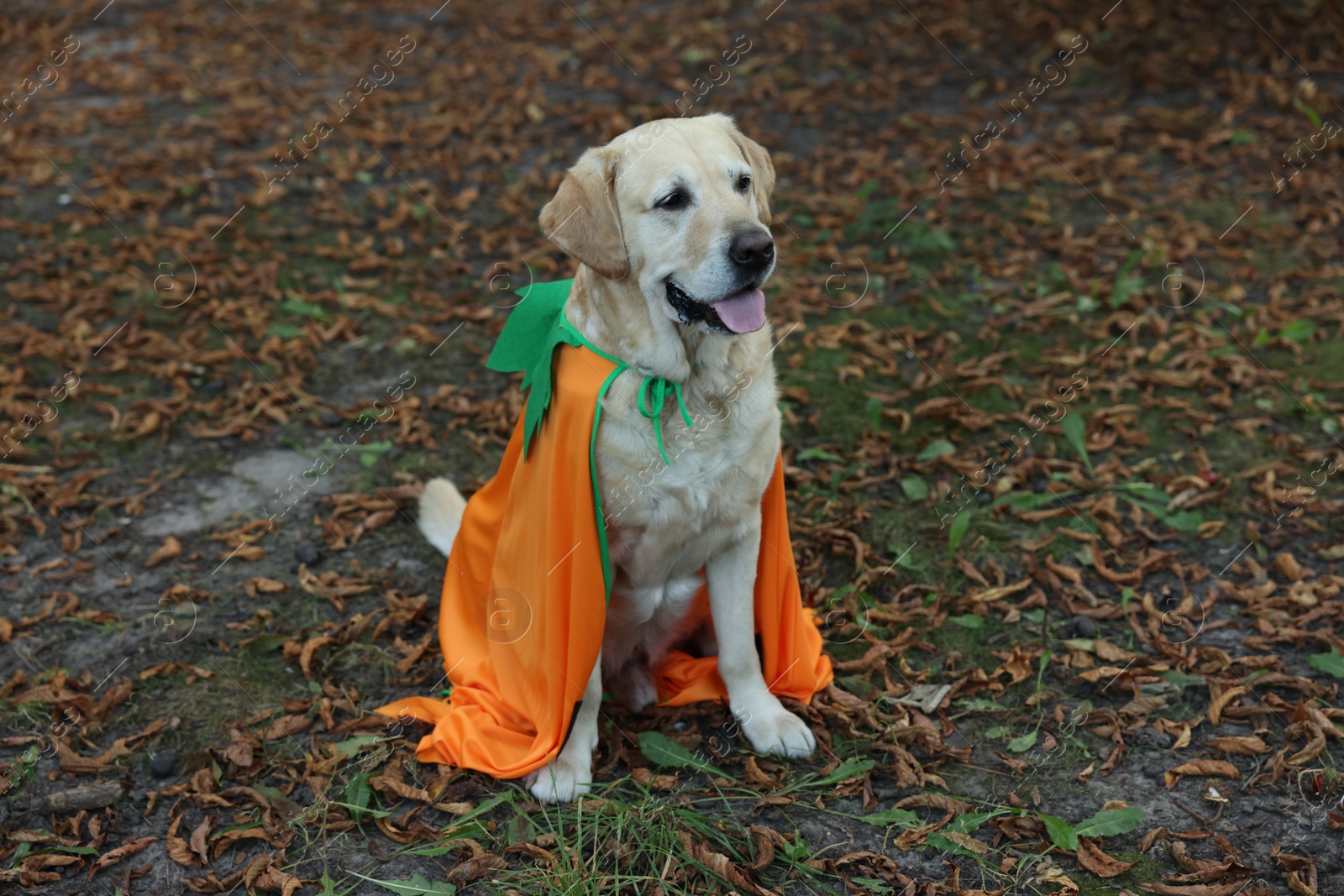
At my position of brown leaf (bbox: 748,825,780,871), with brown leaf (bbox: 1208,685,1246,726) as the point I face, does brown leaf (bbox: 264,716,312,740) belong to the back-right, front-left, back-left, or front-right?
back-left

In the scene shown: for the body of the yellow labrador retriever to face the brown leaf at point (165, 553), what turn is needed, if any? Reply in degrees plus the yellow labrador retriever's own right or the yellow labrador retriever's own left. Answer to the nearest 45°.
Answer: approximately 180°

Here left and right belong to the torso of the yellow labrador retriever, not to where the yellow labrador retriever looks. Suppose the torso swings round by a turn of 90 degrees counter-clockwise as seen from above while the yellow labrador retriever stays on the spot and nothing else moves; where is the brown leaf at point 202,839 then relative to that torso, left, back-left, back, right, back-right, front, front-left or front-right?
back-left

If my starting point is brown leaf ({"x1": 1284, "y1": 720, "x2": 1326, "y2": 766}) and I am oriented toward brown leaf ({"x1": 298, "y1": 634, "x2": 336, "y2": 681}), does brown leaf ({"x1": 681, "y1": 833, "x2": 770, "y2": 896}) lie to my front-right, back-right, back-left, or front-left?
front-left

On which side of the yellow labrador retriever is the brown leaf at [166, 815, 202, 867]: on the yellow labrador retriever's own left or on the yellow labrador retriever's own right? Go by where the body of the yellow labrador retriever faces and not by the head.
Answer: on the yellow labrador retriever's own right

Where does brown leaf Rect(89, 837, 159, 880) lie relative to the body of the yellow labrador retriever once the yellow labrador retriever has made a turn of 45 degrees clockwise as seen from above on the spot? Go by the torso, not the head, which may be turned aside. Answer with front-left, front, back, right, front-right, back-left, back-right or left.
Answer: right

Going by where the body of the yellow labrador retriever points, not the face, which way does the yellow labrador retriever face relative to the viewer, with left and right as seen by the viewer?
facing the viewer and to the right of the viewer

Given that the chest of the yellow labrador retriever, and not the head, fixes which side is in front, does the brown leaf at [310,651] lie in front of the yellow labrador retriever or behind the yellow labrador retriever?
behind

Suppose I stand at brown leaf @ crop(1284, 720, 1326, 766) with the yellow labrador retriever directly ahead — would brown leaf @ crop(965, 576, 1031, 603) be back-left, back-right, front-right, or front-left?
front-right
